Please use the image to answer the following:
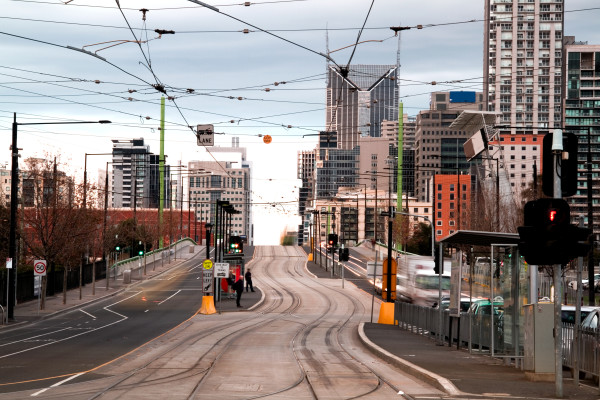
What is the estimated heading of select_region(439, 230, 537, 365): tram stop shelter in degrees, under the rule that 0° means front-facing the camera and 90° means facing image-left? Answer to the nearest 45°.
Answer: approximately 90°

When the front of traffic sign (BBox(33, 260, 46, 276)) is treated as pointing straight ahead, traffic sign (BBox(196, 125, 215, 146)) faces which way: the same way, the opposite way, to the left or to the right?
the same way

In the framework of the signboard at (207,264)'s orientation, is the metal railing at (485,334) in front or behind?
in front

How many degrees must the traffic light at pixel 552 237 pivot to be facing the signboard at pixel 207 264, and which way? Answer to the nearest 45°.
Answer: approximately 135° to its right

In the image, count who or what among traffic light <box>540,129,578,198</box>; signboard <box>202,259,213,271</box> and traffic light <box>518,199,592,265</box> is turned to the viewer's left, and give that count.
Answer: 0

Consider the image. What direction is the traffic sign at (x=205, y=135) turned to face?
toward the camera

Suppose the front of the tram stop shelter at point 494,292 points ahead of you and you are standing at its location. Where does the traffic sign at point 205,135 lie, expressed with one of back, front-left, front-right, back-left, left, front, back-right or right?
front-right

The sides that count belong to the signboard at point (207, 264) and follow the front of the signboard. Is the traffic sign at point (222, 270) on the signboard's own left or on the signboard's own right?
on the signboard's own left

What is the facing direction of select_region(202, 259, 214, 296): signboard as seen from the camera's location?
facing the viewer

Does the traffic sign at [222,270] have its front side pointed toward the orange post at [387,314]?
no

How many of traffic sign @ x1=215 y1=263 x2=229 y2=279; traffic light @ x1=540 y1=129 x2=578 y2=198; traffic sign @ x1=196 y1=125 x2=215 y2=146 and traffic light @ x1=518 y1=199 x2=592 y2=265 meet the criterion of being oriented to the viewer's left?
0

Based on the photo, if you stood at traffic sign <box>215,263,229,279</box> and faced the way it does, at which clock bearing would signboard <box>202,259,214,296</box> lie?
The signboard is roughly at 3 o'clock from the traffic sign.
